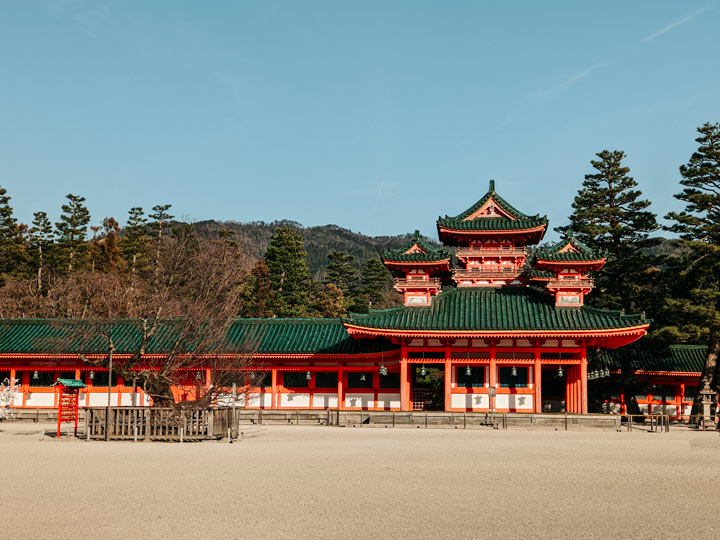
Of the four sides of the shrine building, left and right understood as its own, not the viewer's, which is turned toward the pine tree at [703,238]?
left

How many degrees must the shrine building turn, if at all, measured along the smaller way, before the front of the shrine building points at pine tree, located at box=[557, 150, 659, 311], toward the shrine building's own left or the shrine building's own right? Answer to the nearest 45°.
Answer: approximately 135° to the shrine building's own left

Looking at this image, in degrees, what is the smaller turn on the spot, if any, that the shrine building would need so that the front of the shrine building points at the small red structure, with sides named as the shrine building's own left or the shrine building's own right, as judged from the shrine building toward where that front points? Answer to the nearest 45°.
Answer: approximately 45° to the shrine building's own right

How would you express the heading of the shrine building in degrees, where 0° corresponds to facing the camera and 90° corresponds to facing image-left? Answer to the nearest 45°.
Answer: approximately 0°

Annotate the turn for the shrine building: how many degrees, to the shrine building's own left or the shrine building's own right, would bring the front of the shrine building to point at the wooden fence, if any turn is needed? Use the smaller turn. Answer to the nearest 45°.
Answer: approximately 45° to the shrine building's own right
